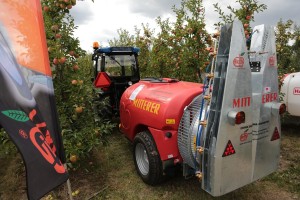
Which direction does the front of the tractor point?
away from the camera
